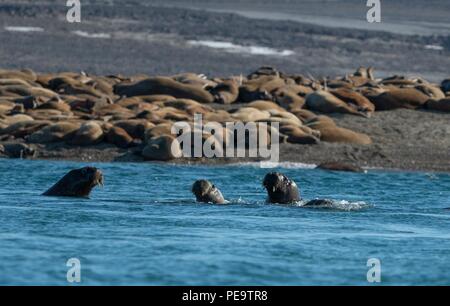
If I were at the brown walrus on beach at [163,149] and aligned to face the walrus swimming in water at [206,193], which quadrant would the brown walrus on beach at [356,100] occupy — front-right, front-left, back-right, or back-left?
back-left

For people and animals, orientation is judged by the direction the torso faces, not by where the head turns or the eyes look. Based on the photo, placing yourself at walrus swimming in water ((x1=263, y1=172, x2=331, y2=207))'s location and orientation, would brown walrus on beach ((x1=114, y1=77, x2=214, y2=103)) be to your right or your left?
on your right

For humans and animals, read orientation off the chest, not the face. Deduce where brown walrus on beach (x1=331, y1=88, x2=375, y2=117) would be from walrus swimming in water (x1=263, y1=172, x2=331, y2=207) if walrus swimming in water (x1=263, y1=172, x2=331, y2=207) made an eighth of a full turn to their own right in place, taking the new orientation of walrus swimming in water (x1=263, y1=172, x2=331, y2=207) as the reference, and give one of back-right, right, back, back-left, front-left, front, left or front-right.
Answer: right

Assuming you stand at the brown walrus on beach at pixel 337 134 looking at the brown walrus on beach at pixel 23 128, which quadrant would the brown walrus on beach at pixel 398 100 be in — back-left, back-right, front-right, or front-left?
back-right

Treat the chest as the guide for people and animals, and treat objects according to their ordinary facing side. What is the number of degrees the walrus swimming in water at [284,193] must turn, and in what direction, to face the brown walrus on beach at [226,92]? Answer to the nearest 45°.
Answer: approximately 135° to its right

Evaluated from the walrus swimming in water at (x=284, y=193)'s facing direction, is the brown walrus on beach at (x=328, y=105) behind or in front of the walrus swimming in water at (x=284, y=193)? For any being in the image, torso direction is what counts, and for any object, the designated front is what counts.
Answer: behind

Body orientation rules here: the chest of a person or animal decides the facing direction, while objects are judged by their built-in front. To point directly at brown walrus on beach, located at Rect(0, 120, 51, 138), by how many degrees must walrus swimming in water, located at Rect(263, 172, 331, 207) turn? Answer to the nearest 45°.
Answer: approximately 90° to its right

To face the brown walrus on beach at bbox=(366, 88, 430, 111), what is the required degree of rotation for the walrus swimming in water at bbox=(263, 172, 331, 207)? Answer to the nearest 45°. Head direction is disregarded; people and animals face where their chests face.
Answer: approximately 135° to its right

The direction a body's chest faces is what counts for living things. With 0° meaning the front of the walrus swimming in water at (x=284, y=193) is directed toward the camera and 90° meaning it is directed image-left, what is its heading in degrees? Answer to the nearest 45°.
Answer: approximately 45°
